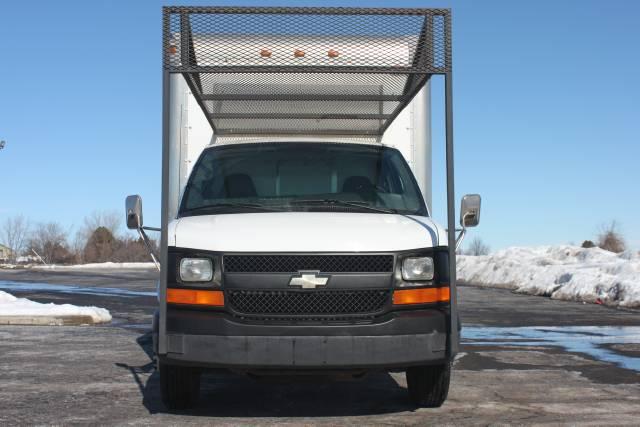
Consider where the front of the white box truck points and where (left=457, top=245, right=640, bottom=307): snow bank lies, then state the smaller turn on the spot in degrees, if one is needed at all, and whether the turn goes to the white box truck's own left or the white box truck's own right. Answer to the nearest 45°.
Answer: approximately 135° to the white box truck's own left

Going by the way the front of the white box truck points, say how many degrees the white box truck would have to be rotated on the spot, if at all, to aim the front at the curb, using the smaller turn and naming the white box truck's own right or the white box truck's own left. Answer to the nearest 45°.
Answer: approximately 135° to the white box truck's own right

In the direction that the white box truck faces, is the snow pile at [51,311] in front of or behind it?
behind

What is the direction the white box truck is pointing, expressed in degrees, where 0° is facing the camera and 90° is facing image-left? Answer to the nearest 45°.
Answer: approximately 0°
